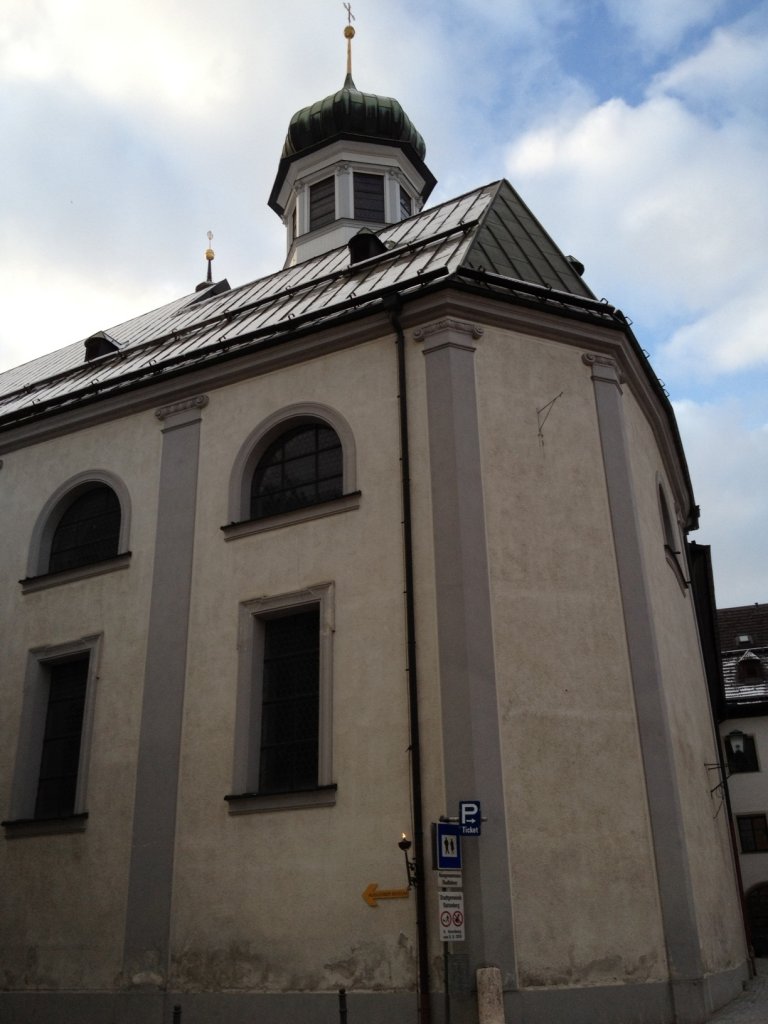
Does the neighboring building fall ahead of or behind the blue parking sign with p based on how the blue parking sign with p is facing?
behind

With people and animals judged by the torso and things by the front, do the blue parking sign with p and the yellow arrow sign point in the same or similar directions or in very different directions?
same or similar directions

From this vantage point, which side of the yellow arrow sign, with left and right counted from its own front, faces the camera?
front

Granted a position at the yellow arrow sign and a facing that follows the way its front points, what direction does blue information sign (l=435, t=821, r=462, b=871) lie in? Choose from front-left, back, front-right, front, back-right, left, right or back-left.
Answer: front-left

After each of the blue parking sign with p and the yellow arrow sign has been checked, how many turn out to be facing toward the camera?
2

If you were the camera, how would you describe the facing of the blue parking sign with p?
facing the viewer

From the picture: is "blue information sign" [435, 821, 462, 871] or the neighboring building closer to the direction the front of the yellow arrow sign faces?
the blue information sign

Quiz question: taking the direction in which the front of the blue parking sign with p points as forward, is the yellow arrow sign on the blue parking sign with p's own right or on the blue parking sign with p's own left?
on the blue parking sign with p's own right

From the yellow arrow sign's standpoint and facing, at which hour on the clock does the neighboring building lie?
The neighboring building is roughly at 7 o'clock from the yellow arrow sign.

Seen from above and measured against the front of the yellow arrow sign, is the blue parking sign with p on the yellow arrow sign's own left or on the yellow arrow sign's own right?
on the yellow arrow sign's own left
